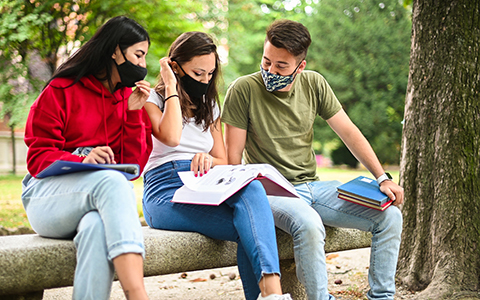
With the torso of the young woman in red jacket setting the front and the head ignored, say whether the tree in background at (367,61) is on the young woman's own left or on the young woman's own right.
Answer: on the young woman's own left

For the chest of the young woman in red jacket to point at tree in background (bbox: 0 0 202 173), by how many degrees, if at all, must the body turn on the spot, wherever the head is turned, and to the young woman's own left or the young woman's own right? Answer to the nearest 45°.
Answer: approximately 135° to the young woman's own left

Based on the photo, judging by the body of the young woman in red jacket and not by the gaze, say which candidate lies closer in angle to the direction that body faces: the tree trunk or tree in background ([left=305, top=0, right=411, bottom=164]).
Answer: the tree trunk

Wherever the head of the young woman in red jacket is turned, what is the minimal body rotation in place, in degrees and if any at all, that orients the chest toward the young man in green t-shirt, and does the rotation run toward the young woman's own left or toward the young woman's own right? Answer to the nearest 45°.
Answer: approximately 90° to the young woman's own left

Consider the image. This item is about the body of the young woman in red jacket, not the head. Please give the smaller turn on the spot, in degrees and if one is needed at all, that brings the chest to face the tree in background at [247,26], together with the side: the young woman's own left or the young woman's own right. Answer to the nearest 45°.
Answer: approximately 135° to the young woman's own left

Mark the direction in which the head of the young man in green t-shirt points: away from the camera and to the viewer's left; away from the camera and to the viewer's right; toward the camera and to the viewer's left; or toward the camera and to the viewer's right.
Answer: toward the camera and to the viewer's left

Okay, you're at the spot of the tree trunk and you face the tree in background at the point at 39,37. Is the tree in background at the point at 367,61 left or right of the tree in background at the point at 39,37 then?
right

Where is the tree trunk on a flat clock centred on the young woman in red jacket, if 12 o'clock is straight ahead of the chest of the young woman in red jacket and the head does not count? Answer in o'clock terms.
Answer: The tree trunk is roughly at 10 o'clock from the young woman in red jacket.

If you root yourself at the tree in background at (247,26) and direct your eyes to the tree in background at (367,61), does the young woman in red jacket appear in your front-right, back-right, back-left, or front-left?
back-right

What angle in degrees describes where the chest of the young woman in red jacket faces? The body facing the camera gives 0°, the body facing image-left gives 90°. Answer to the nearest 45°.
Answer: approximately 315°
